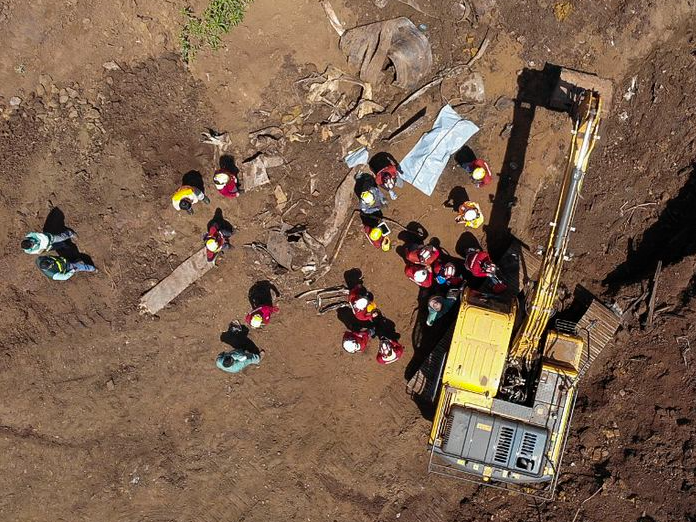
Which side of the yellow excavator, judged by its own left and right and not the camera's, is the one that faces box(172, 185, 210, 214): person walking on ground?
left

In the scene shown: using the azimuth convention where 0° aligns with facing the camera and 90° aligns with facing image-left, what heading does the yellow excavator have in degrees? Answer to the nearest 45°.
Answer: approximately 180°

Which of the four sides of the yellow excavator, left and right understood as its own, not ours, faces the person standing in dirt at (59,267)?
left

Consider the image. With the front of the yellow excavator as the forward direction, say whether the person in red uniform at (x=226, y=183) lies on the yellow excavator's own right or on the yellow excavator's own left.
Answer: on the yellow excavator's own left

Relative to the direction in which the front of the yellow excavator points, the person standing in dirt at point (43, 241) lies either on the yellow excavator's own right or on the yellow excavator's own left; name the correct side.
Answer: on the yellow excavator's own left

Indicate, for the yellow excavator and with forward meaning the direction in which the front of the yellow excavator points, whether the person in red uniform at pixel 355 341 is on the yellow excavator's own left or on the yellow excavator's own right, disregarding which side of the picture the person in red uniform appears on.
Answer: on the yellow excavator's own left
